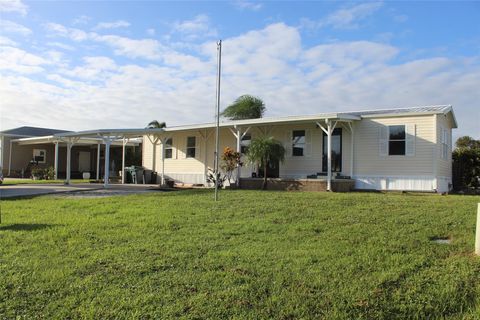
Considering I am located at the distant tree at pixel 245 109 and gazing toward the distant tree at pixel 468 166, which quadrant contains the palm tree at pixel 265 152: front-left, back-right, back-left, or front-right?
front-right

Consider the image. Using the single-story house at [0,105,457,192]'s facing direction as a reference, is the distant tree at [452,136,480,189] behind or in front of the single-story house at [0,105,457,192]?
behind

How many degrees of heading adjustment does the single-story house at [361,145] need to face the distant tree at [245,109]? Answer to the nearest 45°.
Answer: approximately 135° to its right

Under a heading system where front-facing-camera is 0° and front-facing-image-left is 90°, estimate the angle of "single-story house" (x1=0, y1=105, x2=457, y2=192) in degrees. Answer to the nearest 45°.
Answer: approximately 45°

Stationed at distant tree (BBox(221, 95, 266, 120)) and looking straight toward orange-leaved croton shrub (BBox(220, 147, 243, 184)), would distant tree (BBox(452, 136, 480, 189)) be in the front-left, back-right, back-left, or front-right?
front-left
